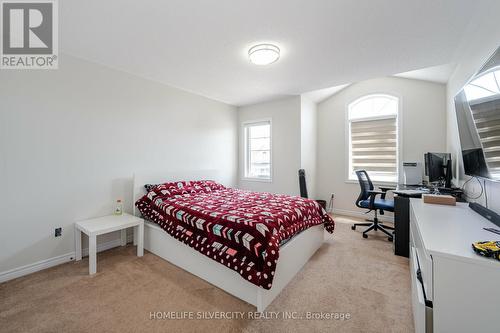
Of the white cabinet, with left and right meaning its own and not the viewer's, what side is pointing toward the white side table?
front

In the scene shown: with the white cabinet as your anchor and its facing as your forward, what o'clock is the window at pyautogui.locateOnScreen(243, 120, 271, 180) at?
The window is roughly at 1 o'clock from the white cabinet.

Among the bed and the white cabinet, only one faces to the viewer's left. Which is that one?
the white cabinet

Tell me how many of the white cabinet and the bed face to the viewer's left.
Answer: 1

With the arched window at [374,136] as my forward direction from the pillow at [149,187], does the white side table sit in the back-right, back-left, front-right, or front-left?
back-right

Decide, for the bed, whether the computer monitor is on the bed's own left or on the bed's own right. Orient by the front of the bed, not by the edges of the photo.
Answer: on the bed's own left

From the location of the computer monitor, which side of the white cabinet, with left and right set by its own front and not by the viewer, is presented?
right

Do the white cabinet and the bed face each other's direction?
yes

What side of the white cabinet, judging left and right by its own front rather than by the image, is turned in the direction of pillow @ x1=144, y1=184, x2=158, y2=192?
front

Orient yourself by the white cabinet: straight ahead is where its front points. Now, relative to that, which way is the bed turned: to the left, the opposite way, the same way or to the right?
the opposite way

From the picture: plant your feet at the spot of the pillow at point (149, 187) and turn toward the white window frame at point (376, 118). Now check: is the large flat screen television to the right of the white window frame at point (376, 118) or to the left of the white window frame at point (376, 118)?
right

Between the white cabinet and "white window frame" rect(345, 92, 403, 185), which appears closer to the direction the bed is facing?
the white cabinet

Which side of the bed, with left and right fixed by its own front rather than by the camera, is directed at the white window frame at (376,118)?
left

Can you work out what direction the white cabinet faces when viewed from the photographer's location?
facing to the left of the viewer

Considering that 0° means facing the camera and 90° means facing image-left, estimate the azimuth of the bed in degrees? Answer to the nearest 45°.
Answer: approximately 315°

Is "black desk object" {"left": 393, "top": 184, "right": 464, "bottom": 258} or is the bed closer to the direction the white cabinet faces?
the bed
